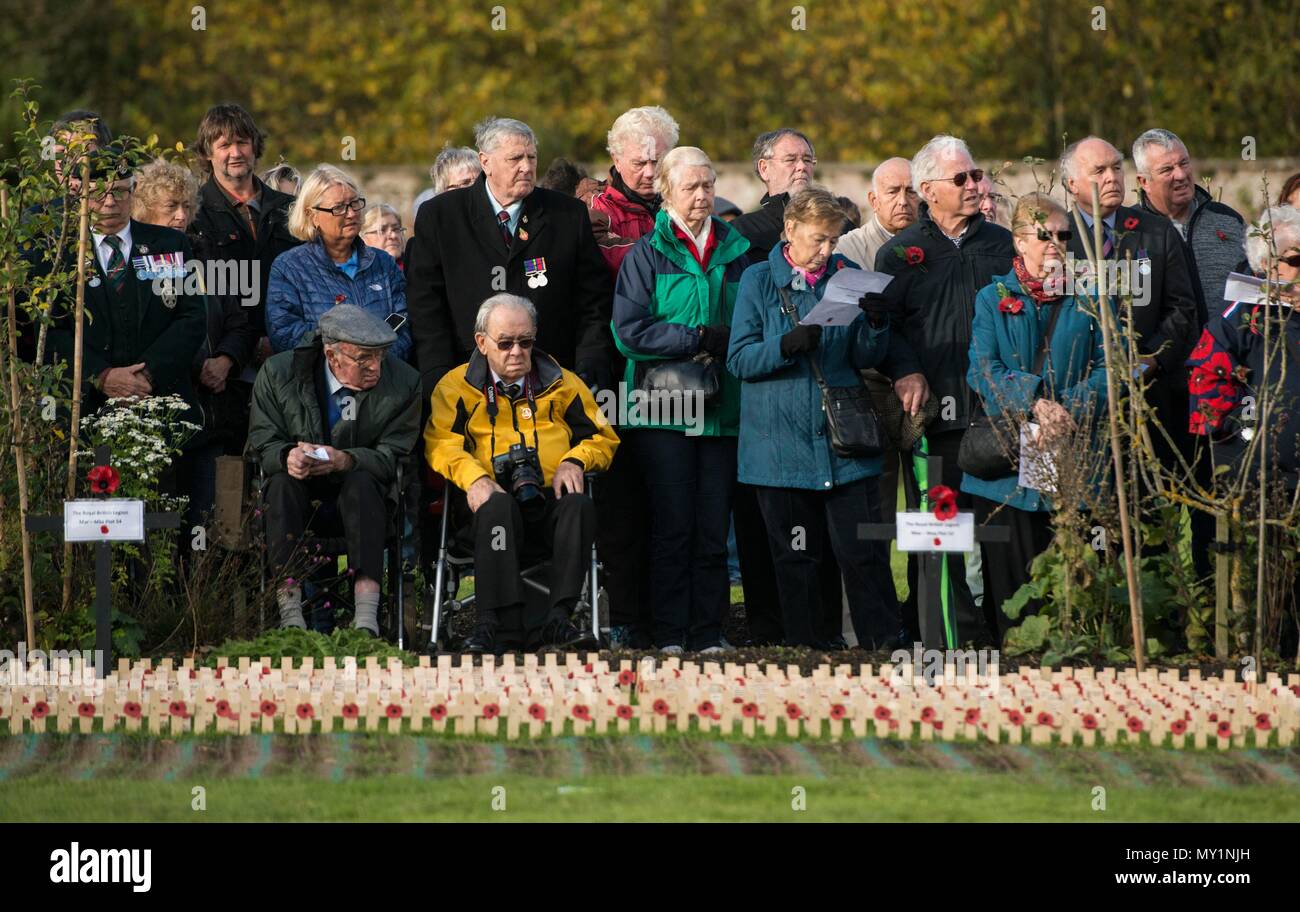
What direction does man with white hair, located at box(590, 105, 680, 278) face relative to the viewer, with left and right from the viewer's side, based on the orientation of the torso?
facing the viewer and to the right of the viewer

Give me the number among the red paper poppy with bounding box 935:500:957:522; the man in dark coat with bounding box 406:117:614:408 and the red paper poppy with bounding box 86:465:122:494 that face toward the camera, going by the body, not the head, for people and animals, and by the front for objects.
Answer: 3

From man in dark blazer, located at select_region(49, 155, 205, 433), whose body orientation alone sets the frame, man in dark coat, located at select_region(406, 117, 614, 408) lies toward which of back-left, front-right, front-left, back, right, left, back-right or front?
left

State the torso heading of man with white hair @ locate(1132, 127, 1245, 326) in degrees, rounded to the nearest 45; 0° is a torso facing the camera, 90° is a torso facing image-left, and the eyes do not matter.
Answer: approximately 315°

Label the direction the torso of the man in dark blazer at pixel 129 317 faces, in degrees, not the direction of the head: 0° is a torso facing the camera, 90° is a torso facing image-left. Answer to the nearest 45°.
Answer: approximately 0°

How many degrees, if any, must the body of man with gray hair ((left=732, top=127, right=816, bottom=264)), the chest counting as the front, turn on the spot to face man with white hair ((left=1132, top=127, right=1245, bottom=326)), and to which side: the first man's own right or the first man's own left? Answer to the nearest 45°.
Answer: approximately 45° to the first man's own left

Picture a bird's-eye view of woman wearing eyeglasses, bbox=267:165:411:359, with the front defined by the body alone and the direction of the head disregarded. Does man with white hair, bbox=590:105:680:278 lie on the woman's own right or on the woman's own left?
on the woman's own left

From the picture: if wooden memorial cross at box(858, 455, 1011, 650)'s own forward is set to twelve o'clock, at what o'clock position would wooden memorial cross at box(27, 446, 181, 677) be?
wooden memorial cross at box(27, 446, 181, 677) is roughly at 3 o'clock from wooden memorial cross at box(858, 455, 1011, 650).

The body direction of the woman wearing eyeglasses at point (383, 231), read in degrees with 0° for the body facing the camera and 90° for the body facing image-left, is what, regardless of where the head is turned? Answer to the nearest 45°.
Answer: approximately 315°

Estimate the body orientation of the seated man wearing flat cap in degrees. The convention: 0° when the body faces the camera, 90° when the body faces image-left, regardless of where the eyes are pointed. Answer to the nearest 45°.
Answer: approximately 0°

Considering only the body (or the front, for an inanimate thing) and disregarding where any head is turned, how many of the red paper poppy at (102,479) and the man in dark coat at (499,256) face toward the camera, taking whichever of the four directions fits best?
2
